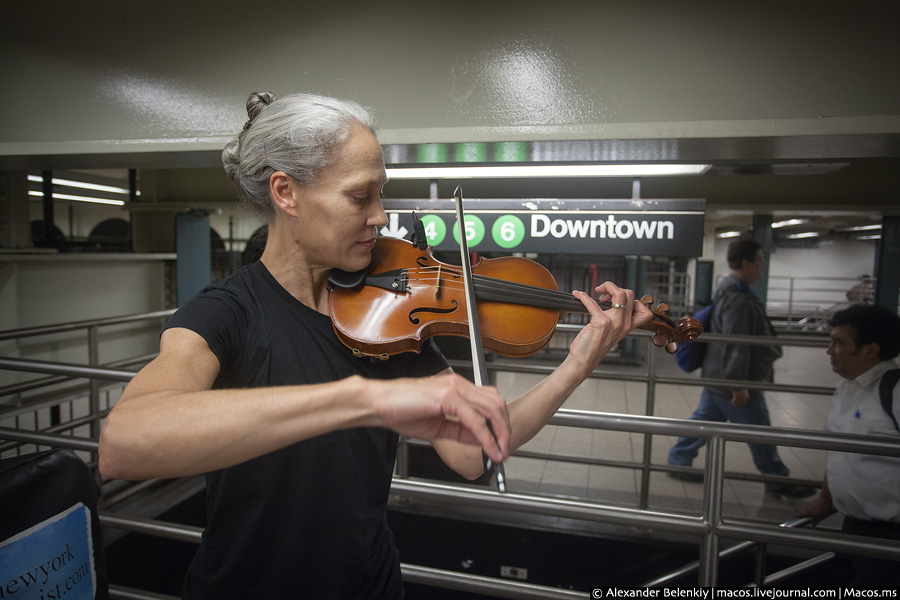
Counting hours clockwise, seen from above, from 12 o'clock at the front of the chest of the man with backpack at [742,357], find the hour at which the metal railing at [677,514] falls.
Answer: The metal railing is roughly at 3 o'clock from the man with backpack.

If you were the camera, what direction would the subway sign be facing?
facing the viewer

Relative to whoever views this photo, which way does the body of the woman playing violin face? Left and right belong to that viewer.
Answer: facing the viewer and to the right of the viewer

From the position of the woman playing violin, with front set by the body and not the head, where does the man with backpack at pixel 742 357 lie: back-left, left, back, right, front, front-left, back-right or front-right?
left

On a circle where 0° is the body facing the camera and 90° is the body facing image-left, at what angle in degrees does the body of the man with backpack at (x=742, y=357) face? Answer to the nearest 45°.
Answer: approximately 270°

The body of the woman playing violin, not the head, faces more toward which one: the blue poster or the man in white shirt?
the man in white shirt

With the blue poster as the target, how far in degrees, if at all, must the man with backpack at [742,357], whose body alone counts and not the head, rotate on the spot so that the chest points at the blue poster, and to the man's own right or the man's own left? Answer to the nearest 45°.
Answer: approximately 135° to the man's own right

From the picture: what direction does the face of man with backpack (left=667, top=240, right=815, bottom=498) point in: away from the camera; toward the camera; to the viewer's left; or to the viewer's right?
to the viewer's right

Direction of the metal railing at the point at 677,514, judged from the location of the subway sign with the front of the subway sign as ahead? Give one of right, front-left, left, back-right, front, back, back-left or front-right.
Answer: front
